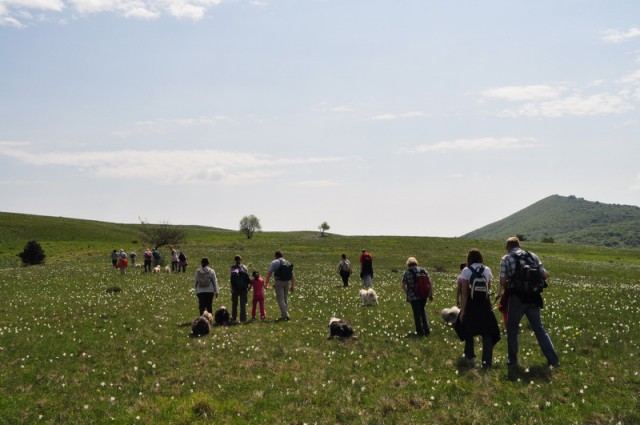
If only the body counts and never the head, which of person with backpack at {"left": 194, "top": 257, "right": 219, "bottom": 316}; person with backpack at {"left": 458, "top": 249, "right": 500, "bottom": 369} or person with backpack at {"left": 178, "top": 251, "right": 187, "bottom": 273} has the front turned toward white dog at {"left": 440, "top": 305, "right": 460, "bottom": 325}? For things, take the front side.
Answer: person with backpack at {"left": 458, "top": 249, "right": 500, "bottom": 369}

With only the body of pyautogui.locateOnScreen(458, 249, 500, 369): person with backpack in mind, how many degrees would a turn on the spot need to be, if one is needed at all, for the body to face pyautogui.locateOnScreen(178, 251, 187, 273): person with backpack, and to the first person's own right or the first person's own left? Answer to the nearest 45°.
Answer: approximately 45° to the first person's own left

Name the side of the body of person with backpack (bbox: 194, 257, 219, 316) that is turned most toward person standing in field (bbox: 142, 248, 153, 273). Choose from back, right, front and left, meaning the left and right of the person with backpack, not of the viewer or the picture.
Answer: front

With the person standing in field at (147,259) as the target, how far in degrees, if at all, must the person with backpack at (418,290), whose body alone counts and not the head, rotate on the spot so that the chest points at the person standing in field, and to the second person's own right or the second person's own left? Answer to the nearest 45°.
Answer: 0° — they already face them

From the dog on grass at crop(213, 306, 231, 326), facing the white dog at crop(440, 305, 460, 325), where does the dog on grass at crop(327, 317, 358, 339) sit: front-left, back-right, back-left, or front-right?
front-right

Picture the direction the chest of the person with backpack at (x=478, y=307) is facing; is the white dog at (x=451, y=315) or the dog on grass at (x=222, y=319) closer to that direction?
the white dog

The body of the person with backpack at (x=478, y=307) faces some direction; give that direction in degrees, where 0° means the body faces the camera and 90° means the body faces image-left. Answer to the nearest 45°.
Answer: approximately 180°

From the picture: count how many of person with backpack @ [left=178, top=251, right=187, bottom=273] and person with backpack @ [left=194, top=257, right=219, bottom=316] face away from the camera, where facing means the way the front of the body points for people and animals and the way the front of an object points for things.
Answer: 2

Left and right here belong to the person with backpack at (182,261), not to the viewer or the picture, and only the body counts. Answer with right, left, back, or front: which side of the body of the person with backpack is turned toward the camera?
back

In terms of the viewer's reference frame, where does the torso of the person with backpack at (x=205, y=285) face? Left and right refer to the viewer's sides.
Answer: facing away from the viewer
